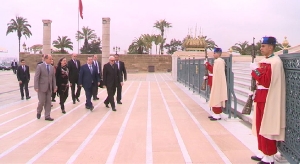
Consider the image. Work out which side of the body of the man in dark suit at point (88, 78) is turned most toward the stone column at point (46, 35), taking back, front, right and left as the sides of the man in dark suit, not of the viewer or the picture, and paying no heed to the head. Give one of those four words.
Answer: back

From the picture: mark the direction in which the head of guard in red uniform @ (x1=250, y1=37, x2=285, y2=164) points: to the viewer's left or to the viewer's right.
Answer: to the viewer's left

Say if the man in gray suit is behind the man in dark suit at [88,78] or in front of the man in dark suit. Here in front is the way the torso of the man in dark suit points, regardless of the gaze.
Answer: in front

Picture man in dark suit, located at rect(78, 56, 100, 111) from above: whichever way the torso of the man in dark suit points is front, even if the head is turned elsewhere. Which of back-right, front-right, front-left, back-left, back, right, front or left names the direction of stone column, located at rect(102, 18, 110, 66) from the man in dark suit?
back

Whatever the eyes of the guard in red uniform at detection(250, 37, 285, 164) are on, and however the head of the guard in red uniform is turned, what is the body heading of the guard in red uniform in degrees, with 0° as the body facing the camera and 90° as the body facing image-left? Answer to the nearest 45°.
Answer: approximately 90°

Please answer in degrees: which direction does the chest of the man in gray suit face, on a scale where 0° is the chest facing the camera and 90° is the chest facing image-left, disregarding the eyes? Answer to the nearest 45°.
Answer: approximately 315°

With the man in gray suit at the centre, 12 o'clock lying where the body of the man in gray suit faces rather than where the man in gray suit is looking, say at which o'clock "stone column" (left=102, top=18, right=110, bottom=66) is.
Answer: The stone column is roughly at 8 o'clock from the man in gray suit.

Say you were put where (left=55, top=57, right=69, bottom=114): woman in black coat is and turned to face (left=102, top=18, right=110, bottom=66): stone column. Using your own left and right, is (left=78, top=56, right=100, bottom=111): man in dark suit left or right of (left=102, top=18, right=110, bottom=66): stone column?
right

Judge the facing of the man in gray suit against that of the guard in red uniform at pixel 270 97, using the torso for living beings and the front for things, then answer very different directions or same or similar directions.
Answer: very different directions

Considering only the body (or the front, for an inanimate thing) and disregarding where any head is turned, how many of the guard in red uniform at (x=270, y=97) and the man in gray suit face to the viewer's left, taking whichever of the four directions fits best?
1

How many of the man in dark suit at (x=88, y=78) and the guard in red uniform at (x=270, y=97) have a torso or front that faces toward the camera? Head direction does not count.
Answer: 1

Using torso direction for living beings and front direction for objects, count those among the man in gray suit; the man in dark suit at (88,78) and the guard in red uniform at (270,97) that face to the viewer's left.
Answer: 1
